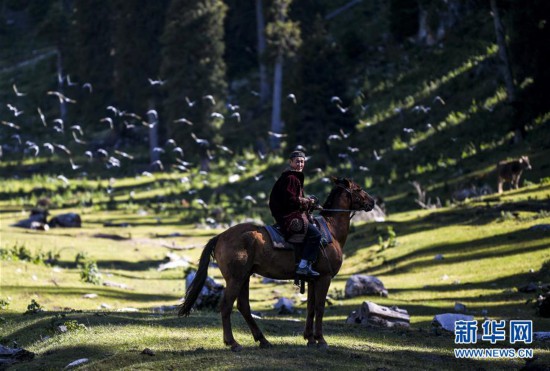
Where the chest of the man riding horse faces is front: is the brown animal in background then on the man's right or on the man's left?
on the man's left

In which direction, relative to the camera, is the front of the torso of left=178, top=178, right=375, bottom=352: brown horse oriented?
to the viewer's right

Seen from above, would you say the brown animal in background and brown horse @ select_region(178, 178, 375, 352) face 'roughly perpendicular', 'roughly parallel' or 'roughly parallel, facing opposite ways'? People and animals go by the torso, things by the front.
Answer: roughly parallel

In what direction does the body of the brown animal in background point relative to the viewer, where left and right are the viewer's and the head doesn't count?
facing to the right of the viewer

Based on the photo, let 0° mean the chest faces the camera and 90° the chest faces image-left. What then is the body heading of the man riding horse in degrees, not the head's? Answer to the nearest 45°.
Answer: approximately 270°

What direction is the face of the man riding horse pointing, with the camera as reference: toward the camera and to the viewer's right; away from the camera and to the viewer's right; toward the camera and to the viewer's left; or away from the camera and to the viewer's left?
toward the camera and to the viewer's right

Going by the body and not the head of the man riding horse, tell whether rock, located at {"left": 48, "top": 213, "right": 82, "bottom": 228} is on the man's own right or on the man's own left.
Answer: on the man's own left

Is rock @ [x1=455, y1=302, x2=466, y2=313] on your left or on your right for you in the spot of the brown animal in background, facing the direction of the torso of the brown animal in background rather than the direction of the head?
on your right

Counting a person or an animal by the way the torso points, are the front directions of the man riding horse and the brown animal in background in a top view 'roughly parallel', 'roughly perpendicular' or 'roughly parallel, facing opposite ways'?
roughly parallel

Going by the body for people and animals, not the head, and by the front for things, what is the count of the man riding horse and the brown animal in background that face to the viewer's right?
2

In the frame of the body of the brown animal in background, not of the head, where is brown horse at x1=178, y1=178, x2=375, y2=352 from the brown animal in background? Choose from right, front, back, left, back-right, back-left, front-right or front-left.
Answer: right
